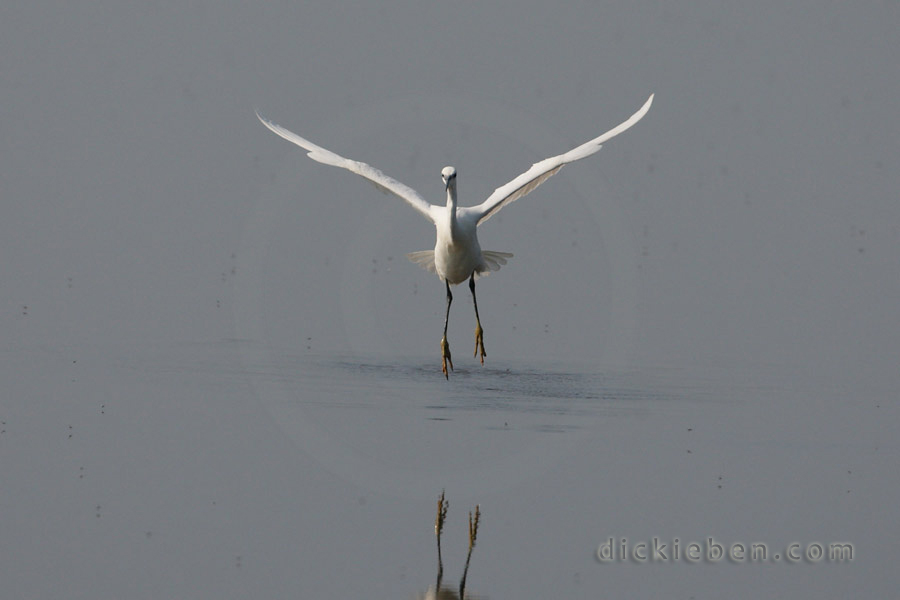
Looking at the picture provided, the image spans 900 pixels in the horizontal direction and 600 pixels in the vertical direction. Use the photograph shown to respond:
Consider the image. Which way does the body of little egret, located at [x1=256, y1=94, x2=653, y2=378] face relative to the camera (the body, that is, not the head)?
toward the camera
